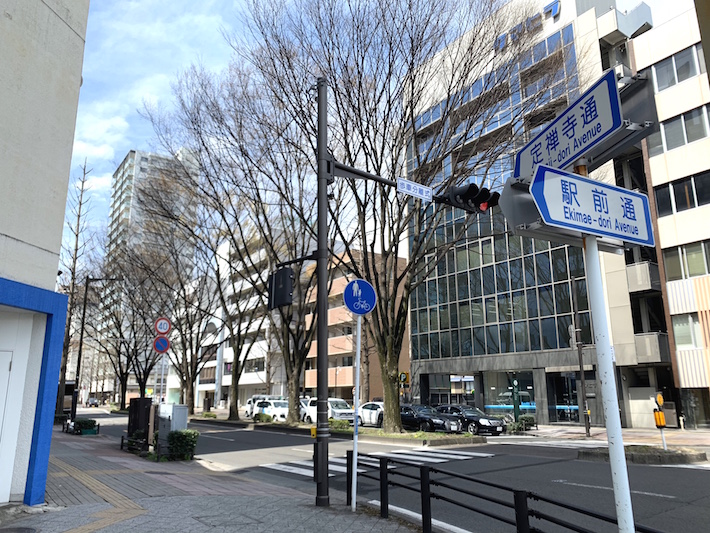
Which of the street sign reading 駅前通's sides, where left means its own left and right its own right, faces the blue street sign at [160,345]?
back

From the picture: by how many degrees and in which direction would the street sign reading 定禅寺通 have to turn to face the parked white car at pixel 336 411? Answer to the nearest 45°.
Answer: approximately 90° to its right

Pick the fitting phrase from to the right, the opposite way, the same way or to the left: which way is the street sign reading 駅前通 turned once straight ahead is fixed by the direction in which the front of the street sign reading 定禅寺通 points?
to the left

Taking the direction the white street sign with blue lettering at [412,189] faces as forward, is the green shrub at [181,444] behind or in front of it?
behind
